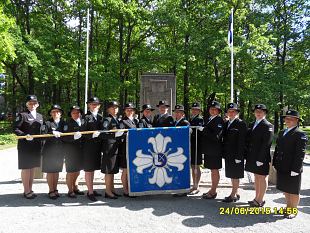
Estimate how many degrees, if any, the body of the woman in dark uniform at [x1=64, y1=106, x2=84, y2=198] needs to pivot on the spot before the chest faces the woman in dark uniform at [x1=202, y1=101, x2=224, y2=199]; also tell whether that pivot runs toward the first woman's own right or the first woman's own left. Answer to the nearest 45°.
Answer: approximately 45° to the first woman's own left

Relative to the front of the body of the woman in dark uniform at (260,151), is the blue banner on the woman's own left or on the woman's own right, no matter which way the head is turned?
on the woman's own right

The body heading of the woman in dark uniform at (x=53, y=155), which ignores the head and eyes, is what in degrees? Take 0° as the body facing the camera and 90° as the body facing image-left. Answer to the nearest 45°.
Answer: approximately 0°

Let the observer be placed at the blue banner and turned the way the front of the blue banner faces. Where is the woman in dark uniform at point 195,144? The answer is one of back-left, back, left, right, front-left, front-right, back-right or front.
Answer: back-left

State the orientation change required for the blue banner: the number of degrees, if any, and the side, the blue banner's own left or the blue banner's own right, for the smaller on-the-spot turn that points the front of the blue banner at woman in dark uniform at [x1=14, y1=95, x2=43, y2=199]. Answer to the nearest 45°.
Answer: approximately 90° to the blue banner's own right

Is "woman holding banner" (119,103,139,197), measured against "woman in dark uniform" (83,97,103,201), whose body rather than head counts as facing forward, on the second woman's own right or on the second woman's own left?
on the second woman's own left

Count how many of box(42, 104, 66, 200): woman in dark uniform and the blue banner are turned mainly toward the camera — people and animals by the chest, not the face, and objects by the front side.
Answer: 2

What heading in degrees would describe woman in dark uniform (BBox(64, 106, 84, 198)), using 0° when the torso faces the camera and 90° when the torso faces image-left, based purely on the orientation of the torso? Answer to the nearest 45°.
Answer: approximately 315°

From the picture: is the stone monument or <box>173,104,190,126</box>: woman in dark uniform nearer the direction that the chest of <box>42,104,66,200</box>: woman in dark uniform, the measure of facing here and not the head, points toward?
the woman in dark uniform

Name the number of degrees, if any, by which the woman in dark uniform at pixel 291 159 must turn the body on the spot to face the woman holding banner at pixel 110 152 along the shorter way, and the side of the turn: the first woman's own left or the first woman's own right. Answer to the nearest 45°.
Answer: approximately 45° to the first woman's own right
